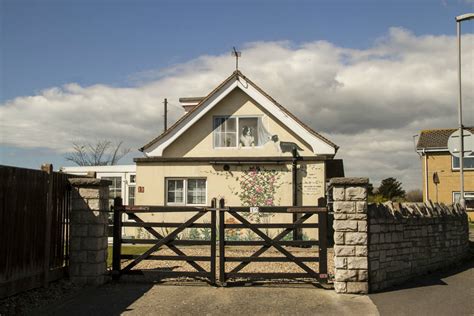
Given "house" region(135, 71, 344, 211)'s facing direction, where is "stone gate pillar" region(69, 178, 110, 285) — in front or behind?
in front

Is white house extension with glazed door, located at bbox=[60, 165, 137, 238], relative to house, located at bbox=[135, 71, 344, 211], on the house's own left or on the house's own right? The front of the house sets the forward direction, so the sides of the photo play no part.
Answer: on the house's own right

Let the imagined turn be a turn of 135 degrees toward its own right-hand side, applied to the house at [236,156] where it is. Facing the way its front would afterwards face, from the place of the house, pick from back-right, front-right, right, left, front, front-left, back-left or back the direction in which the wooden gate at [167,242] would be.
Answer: back-left

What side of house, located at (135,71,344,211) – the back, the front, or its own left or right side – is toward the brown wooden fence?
front

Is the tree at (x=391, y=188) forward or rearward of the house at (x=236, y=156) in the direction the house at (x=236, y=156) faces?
rearward

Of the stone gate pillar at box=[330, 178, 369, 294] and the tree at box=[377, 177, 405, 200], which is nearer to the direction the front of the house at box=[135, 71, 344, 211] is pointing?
the stone gate pillar

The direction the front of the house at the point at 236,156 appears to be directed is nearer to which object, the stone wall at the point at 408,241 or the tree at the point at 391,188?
the stone wall

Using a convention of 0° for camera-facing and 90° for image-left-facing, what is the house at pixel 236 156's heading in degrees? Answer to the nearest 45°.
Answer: approximately 0°

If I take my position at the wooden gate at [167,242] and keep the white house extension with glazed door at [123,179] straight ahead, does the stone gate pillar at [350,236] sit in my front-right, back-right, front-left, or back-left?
back-right

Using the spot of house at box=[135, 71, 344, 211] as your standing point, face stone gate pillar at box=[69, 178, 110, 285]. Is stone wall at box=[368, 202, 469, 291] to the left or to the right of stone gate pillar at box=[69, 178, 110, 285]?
left

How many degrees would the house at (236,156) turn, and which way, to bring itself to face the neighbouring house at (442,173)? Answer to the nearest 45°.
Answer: approximately 135° to its left
